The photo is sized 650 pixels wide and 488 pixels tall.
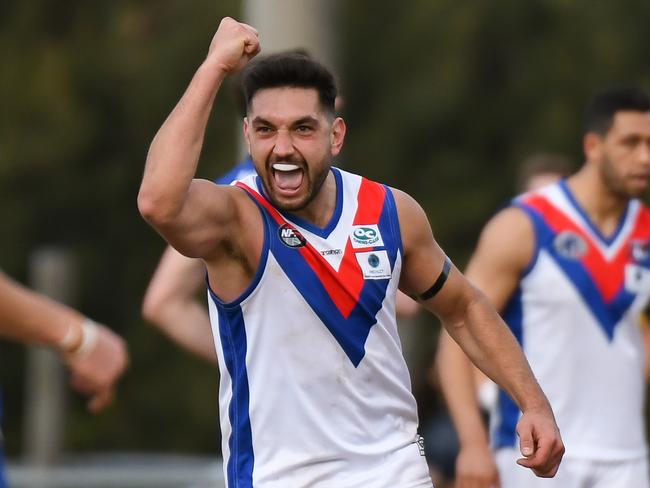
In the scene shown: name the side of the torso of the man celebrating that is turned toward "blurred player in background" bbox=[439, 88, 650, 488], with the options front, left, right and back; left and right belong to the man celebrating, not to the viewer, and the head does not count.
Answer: back

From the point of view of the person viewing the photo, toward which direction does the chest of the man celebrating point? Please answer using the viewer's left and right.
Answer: facing the viewer and to the right of the viewer

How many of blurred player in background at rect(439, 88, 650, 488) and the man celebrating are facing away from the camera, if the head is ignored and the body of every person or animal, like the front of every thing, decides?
0

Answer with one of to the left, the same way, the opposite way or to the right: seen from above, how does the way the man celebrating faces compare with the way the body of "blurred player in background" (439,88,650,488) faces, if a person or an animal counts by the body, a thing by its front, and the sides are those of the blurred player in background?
the same way

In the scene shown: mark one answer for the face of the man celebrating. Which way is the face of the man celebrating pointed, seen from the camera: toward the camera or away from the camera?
toward the camera

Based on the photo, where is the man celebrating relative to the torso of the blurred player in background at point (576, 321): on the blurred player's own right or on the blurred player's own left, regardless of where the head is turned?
on the blurred player's own right
